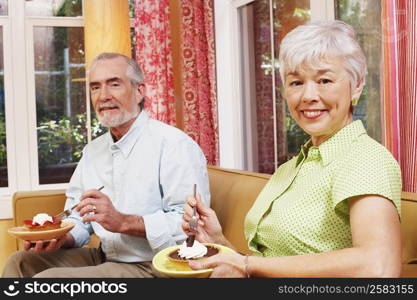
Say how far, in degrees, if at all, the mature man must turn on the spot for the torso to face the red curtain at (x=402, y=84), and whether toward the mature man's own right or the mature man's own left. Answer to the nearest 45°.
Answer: approximately 135° to the mature man's own left

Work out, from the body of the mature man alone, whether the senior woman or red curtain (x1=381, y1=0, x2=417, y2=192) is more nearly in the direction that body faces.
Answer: the senior woman

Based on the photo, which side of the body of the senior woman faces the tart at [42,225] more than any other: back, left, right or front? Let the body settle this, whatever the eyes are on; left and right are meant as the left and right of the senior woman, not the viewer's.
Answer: right

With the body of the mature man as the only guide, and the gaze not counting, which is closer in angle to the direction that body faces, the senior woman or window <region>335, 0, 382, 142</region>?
the senior woman

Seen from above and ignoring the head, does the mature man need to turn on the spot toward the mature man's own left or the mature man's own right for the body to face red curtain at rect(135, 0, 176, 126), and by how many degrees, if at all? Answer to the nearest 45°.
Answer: approximately 135° to the mature man's own right

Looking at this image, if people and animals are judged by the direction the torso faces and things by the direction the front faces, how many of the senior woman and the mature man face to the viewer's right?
0

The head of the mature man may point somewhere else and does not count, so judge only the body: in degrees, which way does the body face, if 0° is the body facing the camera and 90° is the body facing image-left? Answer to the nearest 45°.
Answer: approximately 45°
